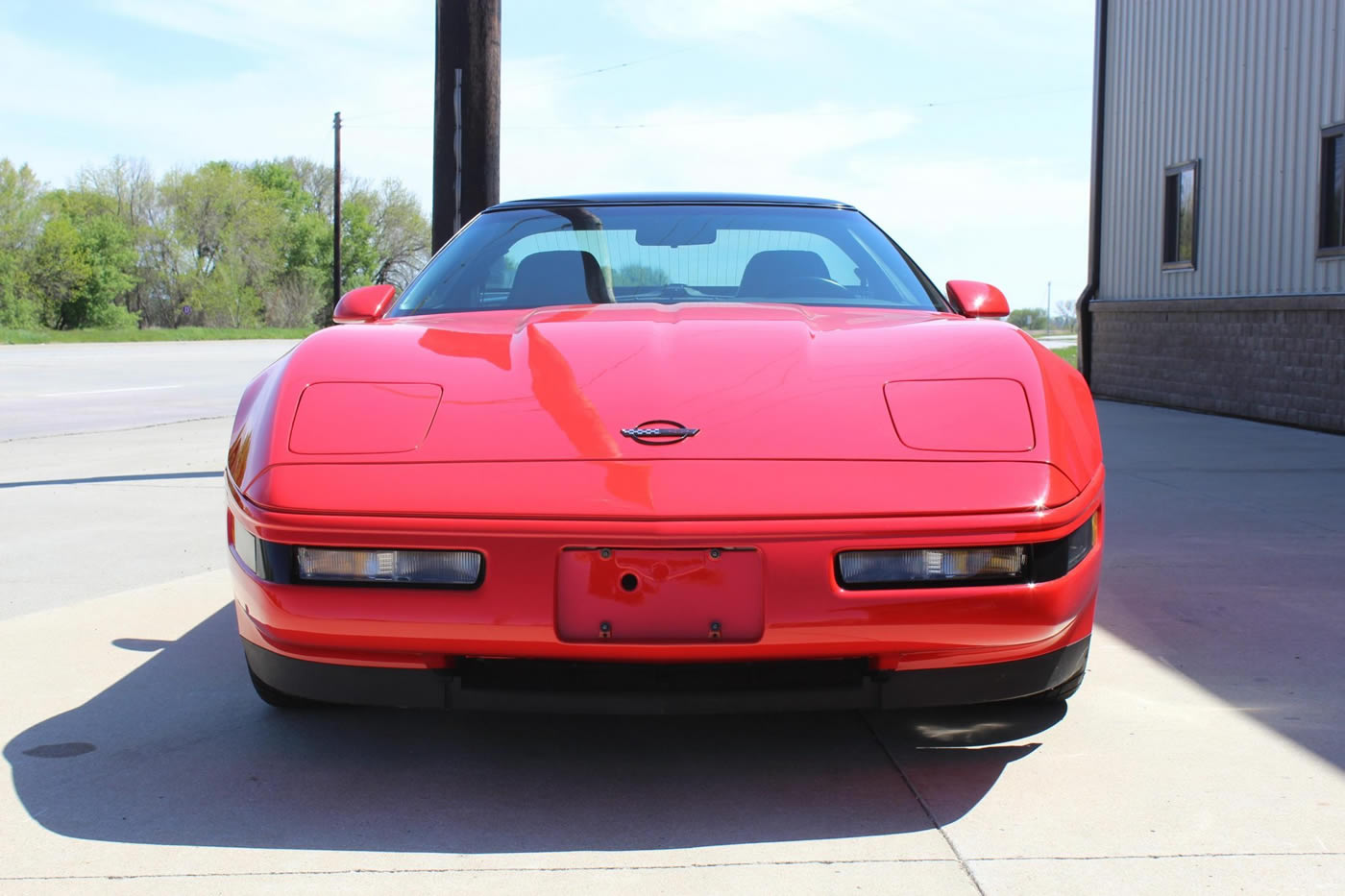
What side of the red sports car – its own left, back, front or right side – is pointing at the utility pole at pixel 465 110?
back

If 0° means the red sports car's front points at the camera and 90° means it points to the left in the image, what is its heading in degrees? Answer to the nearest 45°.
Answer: approximately 0°
